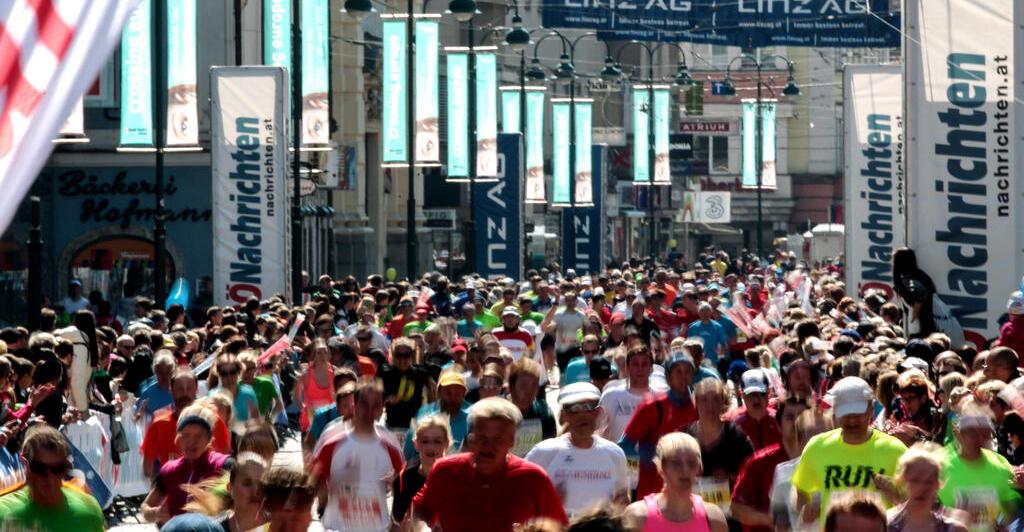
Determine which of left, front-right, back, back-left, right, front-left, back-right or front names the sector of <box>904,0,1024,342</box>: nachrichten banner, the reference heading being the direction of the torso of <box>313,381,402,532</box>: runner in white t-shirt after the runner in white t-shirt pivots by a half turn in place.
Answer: front-right

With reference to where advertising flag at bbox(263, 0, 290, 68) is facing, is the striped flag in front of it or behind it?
in front

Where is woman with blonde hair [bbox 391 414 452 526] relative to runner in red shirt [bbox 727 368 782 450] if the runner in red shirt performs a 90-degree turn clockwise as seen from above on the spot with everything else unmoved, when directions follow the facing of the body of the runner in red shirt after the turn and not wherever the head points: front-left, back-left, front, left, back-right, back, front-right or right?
front-left

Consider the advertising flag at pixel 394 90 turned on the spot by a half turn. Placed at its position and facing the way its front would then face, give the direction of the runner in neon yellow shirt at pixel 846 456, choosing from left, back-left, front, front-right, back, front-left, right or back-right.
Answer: back

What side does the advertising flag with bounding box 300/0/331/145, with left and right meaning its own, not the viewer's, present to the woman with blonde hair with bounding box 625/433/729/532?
front

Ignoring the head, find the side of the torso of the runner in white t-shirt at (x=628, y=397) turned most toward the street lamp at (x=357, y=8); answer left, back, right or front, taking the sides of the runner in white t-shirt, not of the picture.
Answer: back

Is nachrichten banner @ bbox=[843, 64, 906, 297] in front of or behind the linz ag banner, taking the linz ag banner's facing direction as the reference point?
in front

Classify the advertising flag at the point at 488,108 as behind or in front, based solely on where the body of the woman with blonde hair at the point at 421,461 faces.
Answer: behind

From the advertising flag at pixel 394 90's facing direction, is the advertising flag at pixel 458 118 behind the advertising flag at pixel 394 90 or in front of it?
behind
